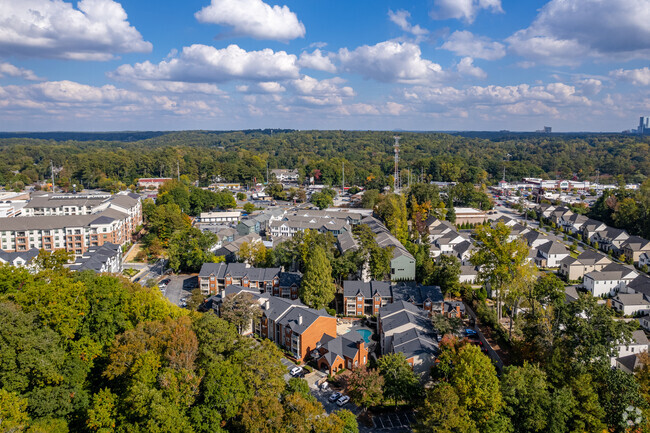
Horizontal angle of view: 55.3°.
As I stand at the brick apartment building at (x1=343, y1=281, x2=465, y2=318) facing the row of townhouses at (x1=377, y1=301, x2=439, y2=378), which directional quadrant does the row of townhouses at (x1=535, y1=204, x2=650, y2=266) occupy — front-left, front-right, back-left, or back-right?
back-left

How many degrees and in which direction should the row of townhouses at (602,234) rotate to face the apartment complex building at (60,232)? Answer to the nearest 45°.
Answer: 0° — it already faces it

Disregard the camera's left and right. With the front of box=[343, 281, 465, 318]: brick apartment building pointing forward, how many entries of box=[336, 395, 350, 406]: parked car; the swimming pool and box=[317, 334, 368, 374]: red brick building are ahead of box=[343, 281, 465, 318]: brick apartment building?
3

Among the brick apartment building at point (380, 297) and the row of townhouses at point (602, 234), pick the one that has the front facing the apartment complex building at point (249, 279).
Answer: the row of townhouses at point (602, 234)

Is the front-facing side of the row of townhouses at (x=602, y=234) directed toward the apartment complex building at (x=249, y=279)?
yes

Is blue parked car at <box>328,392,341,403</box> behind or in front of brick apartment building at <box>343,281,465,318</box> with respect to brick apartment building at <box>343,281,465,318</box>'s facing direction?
in front

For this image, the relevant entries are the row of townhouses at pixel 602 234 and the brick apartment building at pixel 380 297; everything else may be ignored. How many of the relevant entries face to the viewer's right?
0

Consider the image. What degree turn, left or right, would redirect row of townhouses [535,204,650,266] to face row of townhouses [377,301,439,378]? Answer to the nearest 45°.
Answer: approximately 45° to its left

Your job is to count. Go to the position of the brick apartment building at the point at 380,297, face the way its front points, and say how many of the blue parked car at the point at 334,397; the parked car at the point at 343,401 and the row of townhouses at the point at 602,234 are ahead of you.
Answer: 2

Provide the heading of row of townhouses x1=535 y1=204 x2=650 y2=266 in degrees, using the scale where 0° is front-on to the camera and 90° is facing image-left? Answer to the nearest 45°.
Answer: approximately 45°

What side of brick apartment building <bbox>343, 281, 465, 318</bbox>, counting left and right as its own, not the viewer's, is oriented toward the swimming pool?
front

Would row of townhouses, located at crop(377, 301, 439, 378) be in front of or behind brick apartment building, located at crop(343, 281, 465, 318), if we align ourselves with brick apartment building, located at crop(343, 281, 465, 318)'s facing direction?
in front

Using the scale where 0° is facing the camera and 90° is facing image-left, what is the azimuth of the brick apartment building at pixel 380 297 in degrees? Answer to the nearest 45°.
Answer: approximately 0°

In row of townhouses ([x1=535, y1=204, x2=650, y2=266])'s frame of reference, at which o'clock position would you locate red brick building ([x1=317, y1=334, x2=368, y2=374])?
The red brick building is roughly at 11 o'clock from the row of townhouses.
